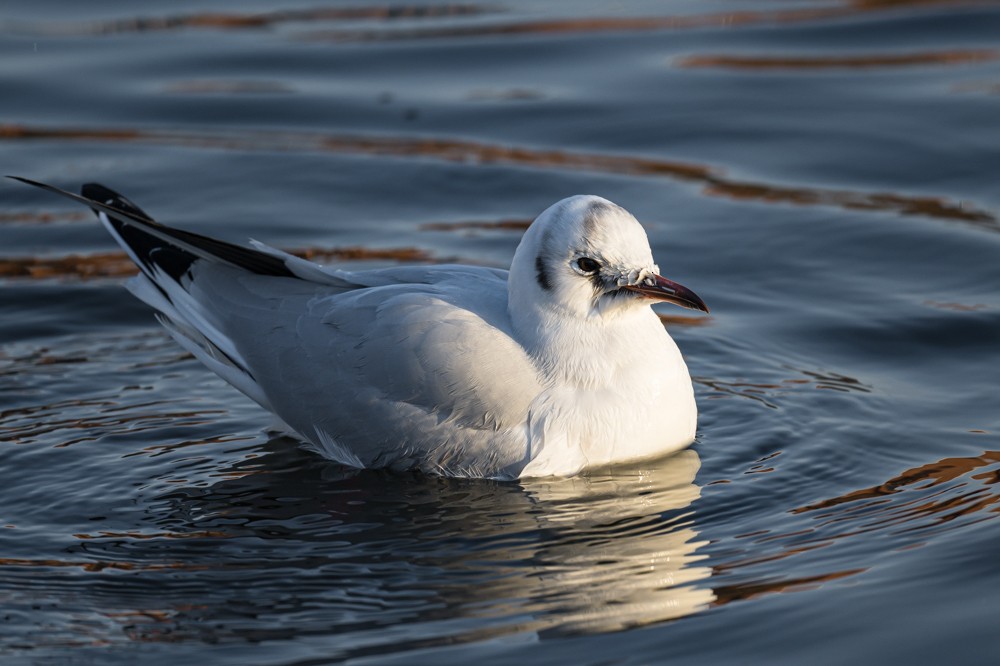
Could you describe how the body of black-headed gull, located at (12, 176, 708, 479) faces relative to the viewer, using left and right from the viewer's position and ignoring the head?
facing the viewer and to the right of the viewer
